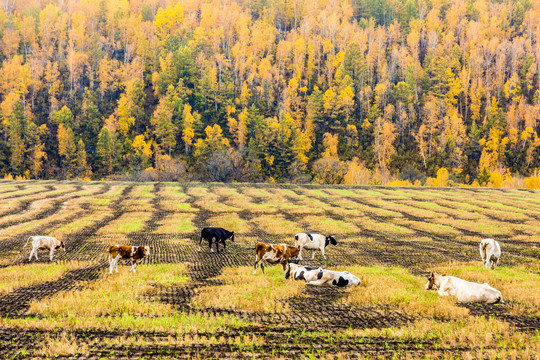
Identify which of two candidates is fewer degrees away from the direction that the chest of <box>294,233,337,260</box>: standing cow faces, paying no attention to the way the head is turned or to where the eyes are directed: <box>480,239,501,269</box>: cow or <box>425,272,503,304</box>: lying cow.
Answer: the cow

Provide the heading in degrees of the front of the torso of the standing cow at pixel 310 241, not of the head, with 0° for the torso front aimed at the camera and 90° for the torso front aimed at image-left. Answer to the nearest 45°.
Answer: approximately 270°

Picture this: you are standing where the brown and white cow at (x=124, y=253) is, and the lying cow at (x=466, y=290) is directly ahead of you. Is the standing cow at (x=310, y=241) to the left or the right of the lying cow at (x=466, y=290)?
left

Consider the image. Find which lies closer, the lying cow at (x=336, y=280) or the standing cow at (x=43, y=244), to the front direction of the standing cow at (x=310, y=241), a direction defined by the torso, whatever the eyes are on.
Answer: the lying cow

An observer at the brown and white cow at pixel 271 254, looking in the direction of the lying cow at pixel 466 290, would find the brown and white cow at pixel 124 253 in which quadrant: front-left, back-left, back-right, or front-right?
back-right

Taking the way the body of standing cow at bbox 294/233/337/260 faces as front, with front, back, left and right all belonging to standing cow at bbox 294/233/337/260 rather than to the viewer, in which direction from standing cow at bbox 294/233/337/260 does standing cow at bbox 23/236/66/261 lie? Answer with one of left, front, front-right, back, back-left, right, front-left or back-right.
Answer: back
